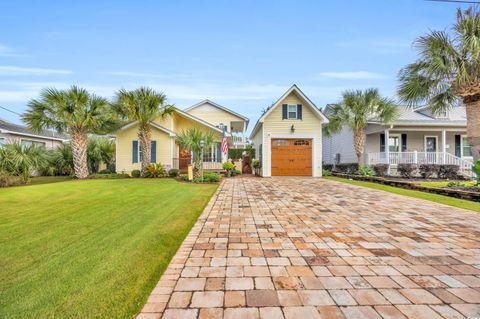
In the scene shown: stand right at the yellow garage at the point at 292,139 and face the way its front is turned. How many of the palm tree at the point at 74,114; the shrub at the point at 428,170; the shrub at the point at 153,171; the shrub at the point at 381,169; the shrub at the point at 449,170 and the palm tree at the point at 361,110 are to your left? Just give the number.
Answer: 4

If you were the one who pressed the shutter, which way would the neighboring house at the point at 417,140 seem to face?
facing the viewer

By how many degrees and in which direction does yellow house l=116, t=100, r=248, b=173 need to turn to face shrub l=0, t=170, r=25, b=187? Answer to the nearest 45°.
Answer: approximately 45° to its right

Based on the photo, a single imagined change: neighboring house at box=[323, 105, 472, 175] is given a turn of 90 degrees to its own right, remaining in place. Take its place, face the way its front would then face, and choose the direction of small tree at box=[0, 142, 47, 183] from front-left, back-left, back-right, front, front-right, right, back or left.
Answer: front-left

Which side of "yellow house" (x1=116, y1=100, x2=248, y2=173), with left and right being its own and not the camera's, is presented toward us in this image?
front

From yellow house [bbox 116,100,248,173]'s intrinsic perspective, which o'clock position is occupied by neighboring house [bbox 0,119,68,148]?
The neighboring house is roughly at 4 o'clock from the yellow house.

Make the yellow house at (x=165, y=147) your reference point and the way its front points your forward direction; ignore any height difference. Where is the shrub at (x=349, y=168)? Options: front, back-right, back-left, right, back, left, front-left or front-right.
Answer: left

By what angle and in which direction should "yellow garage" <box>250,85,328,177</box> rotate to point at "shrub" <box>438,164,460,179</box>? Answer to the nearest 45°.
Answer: approximately 90° to its left

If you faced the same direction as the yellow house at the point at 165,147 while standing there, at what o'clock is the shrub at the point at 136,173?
The shrub is roughly at 2 o'clock from the yellow house.

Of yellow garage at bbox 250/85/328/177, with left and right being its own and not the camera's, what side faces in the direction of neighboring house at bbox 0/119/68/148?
right

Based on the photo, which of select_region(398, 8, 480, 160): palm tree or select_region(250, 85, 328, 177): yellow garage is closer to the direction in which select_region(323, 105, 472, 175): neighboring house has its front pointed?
the palm tree

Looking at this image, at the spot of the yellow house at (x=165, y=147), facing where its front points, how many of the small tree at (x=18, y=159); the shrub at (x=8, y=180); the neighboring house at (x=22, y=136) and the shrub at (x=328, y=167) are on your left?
1

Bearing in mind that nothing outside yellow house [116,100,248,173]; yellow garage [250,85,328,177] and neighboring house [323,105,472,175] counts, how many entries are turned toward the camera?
3

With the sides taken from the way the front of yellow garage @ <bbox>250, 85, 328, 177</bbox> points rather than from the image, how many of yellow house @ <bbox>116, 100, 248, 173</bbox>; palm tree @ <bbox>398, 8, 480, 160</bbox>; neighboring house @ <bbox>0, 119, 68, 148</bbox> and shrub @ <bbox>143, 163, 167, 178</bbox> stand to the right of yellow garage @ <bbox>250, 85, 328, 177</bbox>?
3

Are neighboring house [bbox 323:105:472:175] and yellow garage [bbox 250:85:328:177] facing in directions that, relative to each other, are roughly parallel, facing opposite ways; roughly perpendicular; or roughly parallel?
roughly parallel

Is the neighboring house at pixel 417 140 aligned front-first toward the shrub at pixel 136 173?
no
